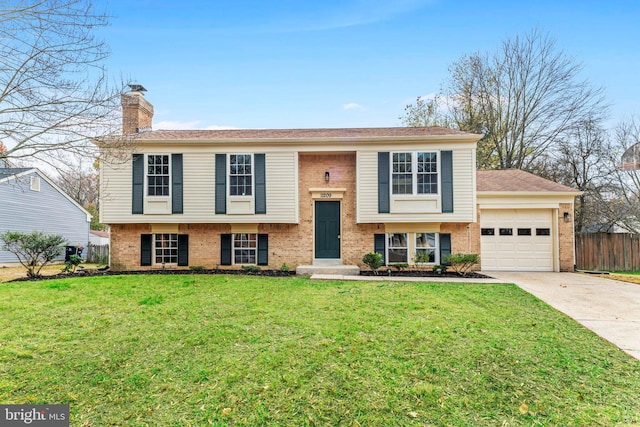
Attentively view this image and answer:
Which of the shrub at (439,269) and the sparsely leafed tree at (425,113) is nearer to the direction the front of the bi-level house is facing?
the shrub

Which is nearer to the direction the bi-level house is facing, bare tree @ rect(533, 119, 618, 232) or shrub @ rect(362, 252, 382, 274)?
the shrub

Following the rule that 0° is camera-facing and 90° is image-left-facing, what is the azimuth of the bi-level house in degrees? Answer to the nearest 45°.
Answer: approximately 0°

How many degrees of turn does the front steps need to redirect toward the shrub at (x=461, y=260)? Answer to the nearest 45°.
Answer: approximately 90° to its left

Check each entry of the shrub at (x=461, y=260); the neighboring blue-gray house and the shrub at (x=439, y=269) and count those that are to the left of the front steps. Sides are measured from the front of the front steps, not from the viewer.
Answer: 2

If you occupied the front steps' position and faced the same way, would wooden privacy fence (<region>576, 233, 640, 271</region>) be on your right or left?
on your left

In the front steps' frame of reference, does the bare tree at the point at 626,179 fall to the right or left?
on its left

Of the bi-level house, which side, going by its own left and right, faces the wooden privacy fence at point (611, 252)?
left
